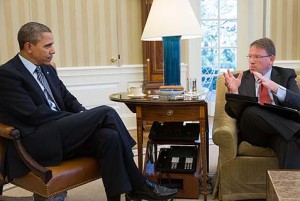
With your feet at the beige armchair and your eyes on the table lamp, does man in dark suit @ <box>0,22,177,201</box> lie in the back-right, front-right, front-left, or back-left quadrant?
front-left

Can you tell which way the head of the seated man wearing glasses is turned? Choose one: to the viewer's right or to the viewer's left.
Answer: to the viewer's left

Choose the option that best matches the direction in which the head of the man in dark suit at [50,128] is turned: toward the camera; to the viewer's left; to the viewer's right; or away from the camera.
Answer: to the viewer's right

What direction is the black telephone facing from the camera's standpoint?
toward the camera

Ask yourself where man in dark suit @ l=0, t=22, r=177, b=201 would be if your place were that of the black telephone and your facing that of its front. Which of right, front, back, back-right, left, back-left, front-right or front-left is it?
front-right

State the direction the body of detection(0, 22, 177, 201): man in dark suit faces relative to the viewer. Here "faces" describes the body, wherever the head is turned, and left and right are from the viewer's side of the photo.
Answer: facing the viewer and to the right of the viewer

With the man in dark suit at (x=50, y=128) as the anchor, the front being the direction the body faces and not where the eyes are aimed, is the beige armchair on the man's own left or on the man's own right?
on the man's own left

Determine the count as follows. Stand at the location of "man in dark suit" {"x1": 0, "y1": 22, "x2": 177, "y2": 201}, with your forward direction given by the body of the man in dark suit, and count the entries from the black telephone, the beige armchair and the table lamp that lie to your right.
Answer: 0

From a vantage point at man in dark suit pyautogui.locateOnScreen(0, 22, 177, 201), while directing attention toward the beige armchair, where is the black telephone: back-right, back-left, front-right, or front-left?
front-left
